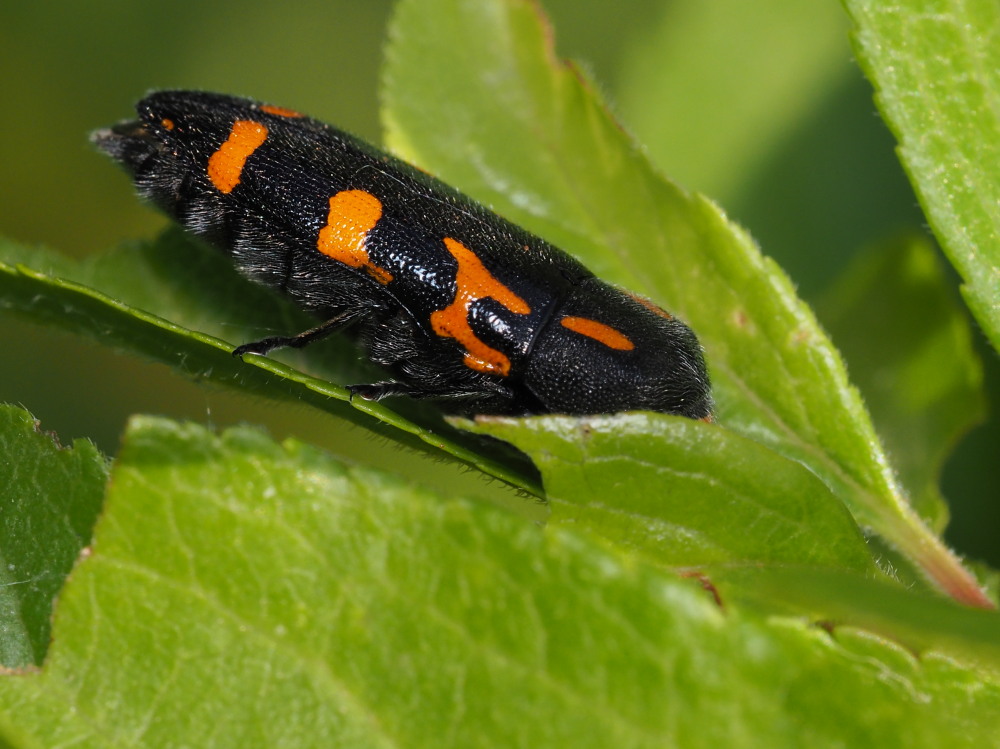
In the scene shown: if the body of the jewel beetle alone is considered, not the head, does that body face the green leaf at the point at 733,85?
no

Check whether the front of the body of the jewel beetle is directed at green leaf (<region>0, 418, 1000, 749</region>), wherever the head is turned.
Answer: no
